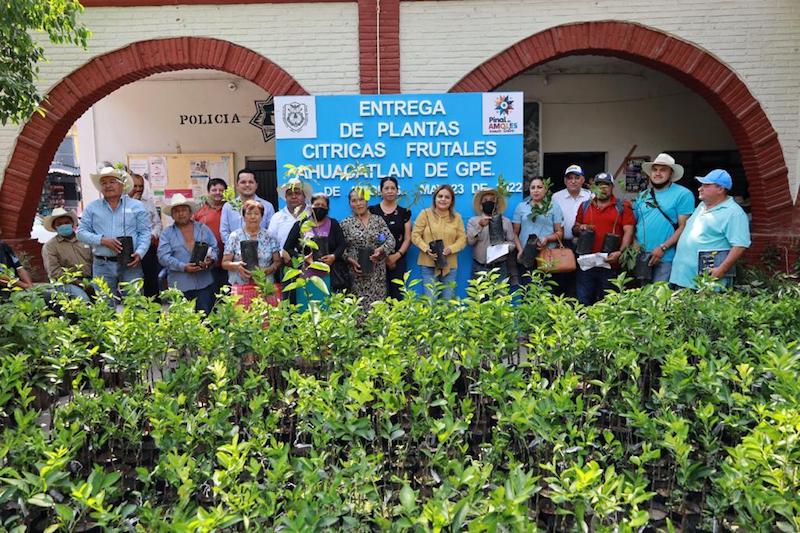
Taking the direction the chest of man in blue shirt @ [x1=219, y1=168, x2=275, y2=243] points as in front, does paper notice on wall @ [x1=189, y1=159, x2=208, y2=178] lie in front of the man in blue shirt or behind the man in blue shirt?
behind

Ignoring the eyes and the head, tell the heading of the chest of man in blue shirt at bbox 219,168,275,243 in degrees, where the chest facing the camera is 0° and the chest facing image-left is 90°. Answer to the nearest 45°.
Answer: approximately 0°

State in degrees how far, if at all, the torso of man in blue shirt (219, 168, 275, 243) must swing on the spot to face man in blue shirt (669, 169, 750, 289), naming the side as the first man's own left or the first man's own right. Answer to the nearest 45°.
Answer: approximately 45° to the first man's own left

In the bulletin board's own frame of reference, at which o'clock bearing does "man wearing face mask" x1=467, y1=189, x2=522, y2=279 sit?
The man wearing face mask is roughly at 11 o'clock from the bulletin board.

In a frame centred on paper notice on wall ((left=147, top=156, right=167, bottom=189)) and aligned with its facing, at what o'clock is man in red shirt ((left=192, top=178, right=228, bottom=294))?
The man in red shirt is roughly at 12 o'clock from the paper notice on wall.

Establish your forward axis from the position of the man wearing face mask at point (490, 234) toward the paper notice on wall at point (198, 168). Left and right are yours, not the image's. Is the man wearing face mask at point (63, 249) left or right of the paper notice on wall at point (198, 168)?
left

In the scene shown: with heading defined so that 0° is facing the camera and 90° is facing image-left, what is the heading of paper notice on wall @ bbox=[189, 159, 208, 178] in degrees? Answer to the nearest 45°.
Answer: approximately 0°
